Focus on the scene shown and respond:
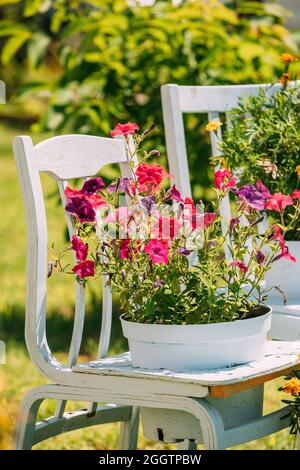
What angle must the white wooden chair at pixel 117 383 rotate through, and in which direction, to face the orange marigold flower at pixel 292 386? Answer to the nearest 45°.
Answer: approximately 45° to its left

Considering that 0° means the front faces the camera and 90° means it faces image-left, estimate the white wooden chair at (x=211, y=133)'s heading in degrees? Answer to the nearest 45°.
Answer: approximately 315°

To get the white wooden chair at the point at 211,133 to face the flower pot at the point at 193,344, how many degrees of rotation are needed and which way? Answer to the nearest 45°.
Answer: approximately 45° to its right

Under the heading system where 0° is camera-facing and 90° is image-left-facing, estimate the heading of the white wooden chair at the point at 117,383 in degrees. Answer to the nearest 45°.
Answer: approximately 315°

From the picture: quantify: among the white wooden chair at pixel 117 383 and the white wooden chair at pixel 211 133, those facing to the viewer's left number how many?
0

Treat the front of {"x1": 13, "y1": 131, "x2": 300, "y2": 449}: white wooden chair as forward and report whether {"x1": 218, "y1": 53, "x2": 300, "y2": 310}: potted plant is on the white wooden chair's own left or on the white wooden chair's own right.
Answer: on the white wooden chair's own left

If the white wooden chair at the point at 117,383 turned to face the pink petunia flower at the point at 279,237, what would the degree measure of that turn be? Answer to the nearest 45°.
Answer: approximately 45° to its left

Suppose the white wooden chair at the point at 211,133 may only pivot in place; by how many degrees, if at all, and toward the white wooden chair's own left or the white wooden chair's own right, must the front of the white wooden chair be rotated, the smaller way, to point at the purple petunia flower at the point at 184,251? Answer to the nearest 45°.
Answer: approximately 45° to the white wooden chair's own right

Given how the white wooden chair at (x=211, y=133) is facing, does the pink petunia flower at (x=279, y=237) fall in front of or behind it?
in front
